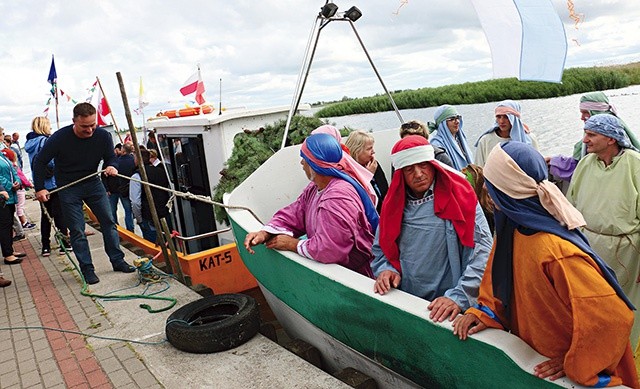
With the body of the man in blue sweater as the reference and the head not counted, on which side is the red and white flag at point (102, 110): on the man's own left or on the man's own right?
on the man's own left

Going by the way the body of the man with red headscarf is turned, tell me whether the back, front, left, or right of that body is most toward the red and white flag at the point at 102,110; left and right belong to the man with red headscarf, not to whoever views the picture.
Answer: right

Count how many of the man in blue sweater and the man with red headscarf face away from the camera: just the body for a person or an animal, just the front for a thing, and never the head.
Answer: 0

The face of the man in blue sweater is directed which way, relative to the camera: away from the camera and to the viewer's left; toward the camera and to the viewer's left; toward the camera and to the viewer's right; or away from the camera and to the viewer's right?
toward the camera and to the viewer's right

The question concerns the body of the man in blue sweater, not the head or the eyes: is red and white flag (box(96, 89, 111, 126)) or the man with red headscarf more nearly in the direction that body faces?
the man with red headscarf

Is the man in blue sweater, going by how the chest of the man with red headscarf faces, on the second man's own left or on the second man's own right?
on the second man's own right

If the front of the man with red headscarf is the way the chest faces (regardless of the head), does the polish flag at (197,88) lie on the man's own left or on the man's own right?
on the man's own right

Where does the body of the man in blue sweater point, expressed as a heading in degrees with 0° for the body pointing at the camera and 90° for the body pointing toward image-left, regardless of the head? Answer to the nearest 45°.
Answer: approximately 315°

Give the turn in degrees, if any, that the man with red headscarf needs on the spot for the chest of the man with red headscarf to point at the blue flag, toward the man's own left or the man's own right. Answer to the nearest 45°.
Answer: approximately 90° to the man's own right

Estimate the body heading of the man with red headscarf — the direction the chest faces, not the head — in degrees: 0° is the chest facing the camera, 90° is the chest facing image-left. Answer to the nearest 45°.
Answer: approximately 45°

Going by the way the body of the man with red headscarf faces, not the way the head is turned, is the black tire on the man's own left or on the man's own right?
on the man's own right

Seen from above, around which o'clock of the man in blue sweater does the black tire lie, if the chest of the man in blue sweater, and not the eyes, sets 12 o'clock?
The black tire is roughly at 1 o'clock from the man in blue sweater.
